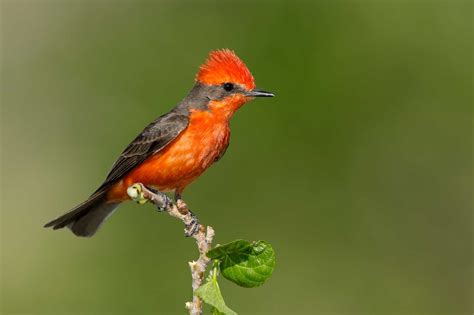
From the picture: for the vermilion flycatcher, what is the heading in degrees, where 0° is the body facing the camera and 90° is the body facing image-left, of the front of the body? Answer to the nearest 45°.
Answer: approximately 270°
